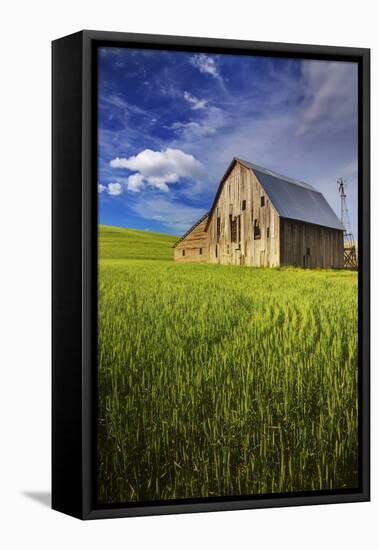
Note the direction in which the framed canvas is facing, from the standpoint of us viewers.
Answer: facing the viewer and to the right of the viewer
